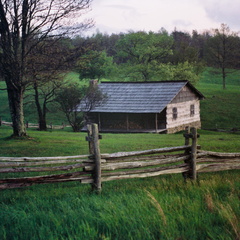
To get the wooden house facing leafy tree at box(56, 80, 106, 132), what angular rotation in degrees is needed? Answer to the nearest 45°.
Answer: approximately 45° to its right

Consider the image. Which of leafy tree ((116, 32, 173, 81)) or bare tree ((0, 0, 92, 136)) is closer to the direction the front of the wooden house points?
the bare tree

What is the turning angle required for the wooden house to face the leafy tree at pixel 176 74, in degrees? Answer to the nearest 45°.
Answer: approximately 180°

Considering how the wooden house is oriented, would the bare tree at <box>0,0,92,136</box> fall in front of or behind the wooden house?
in front

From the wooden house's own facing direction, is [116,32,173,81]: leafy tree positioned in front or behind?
behind

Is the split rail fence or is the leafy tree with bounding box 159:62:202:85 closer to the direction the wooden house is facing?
the split rail fence

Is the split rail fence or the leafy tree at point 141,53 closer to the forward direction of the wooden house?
the split rail fence

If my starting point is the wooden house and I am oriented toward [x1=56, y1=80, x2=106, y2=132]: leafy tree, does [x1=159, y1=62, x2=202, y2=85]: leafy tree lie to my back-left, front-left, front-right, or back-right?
back-right

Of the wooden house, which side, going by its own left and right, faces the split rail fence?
front

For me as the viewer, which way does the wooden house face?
facing the viewer

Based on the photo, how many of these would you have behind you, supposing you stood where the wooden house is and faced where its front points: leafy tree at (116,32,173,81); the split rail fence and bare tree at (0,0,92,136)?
1
